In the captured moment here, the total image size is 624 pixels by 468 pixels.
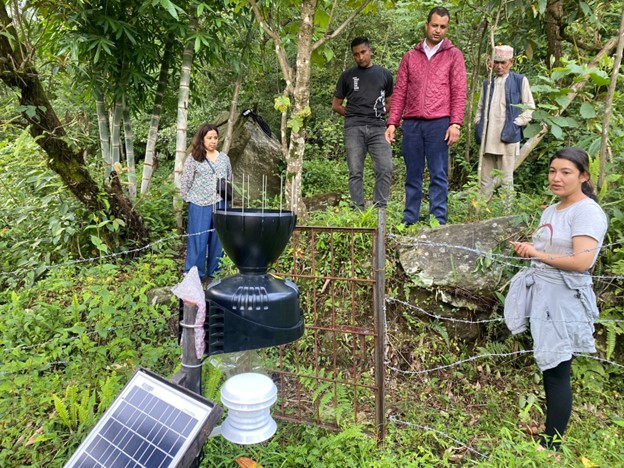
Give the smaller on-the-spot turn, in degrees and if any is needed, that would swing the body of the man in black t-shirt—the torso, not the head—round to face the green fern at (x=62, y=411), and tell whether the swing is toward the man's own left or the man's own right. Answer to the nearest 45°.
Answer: approximately 45° to the man's own right

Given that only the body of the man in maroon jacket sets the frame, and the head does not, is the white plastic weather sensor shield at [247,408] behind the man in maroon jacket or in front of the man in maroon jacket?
in front

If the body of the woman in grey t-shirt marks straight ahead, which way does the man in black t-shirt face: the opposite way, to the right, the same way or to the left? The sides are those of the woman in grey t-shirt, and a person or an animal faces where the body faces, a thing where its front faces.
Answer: to the left

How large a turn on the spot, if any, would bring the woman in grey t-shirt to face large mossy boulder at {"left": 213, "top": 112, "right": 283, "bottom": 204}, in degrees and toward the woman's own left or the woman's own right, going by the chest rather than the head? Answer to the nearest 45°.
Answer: approximately 90° to the woman's own right

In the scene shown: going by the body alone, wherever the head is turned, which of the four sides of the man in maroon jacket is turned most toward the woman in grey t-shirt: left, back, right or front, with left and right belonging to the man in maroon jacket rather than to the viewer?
front

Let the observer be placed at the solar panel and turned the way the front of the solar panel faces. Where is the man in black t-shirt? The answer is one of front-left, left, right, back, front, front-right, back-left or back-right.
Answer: back

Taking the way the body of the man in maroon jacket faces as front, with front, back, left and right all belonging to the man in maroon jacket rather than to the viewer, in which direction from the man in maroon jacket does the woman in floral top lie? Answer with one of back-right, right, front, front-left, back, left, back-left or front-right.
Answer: right

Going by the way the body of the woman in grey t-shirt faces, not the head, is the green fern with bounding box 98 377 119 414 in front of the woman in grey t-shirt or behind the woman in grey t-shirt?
in front

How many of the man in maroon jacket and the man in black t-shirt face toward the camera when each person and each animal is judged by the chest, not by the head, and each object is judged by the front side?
2

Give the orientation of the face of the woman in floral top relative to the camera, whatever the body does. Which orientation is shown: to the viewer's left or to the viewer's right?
to the viewer's right

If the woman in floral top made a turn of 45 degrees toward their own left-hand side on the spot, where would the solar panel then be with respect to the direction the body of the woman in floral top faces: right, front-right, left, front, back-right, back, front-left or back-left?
right

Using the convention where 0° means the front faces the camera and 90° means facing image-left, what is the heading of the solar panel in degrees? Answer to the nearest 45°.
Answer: approximately 45°
